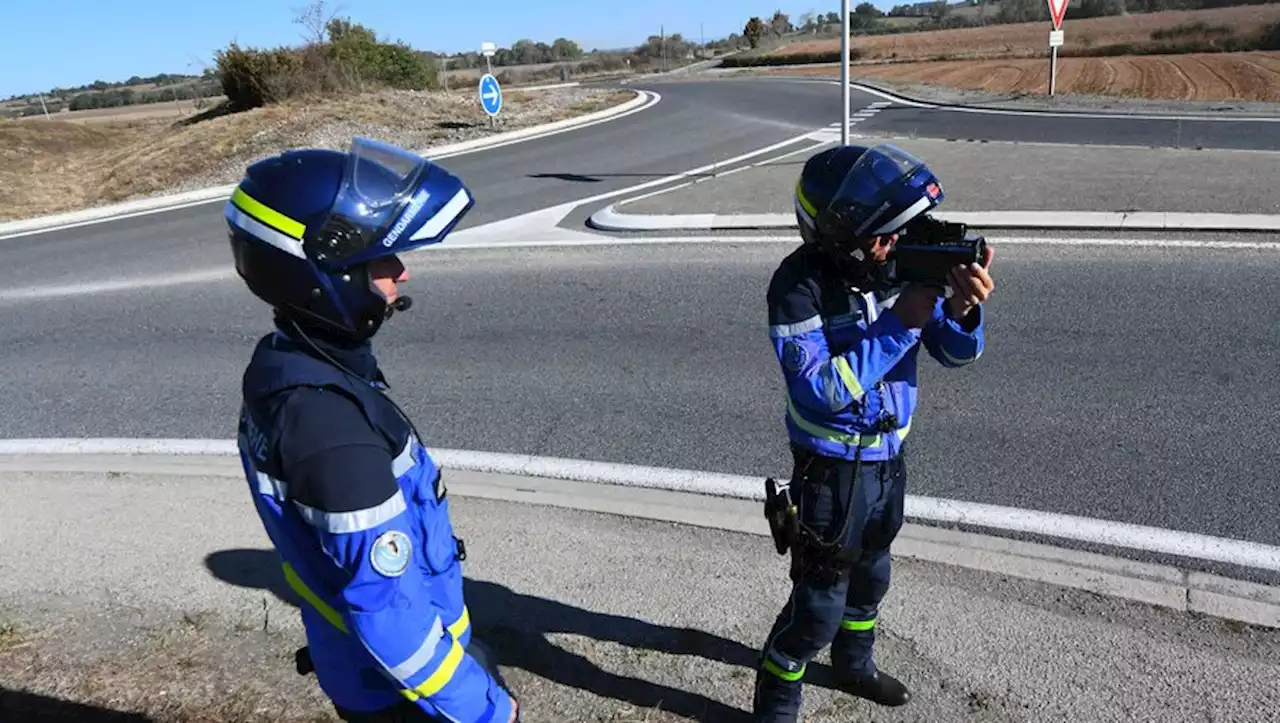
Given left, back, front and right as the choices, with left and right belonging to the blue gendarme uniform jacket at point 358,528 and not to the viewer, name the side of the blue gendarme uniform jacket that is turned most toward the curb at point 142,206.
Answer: left

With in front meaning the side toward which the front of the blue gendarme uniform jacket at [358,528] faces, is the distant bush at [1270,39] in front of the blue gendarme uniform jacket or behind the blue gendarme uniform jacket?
in front

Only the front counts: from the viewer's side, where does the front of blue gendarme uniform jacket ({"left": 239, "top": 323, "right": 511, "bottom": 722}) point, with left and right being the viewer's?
facing to the right of the viewer

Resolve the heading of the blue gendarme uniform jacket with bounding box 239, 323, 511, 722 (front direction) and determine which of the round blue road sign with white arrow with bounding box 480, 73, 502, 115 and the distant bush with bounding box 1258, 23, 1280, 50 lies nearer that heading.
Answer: the distant bush

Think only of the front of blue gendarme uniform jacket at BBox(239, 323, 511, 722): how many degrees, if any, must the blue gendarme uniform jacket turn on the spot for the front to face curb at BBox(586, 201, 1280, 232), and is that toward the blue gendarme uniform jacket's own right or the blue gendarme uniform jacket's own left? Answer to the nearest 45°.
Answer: approximately 45° to the blue gendarme uniform jacket's own left

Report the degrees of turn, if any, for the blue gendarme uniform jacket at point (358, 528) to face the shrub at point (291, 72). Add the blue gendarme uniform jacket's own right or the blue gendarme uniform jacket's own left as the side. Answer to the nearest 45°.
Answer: approximately 90° to the blue gendarme uniform jacket's own left

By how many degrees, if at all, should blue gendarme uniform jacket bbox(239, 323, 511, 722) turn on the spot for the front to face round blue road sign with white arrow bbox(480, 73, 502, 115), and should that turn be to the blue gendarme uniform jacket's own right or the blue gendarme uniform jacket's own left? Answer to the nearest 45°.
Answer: approximately 90° to the blue gendarme uniform jacket's own left

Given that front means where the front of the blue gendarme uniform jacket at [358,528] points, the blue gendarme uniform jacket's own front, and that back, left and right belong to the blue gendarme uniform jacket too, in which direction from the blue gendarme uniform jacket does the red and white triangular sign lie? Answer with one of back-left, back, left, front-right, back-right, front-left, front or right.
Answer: front-left

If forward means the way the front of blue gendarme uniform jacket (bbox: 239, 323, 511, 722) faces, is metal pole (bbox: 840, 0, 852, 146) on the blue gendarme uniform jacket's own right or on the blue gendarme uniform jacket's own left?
on the blue gendarme uniform jacket's own left
